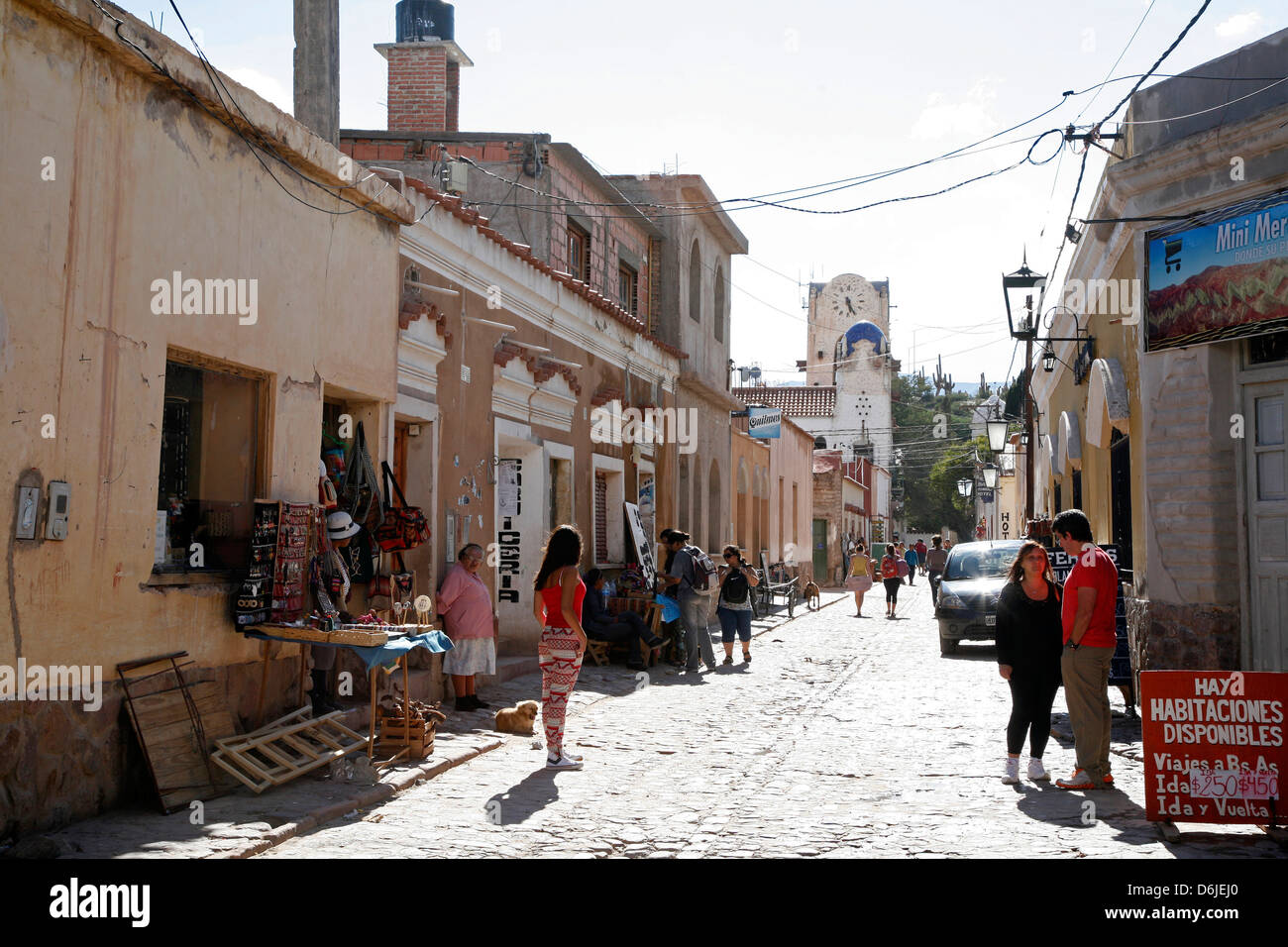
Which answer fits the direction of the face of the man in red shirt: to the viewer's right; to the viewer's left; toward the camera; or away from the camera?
to the viewer's left

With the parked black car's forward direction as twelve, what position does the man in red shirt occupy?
The man in red shirt is roughly at 12 o'clock from the parked black car.

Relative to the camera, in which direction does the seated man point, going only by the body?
to the viewer's right

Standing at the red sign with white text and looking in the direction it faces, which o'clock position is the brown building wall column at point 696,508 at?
The brown building wall column is roughly at 5 o'clock from the red sign with white text.

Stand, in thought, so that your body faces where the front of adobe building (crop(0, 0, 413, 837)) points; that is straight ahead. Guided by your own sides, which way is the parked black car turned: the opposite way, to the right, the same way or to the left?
to the right

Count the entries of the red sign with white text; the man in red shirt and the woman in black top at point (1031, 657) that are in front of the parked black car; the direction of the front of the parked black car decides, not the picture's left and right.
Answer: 3

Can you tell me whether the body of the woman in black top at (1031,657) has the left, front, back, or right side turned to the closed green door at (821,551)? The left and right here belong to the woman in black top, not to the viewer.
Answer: back

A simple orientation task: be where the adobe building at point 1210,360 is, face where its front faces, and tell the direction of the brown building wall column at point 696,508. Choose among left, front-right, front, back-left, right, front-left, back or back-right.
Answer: right

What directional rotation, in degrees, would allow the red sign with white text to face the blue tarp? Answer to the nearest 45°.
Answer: approximately 90° to its right
